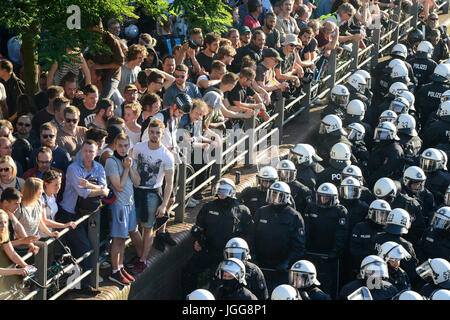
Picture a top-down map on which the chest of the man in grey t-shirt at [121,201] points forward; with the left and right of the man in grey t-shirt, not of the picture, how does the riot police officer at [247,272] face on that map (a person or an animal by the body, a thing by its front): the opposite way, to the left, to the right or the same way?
to the right

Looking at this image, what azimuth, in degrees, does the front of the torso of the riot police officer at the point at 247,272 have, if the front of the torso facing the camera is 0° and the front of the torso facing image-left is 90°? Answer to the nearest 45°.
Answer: approximately 45°

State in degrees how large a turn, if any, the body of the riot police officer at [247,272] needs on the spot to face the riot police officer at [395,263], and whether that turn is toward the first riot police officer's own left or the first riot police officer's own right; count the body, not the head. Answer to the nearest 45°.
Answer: approximately 135° to the first riot police officer's own left

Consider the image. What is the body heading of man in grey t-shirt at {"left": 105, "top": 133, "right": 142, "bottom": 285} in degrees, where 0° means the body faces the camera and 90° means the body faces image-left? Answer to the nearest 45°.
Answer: approximately 315°

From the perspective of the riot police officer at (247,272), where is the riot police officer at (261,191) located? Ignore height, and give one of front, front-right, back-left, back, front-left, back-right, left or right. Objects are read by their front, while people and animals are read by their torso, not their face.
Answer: back-right
